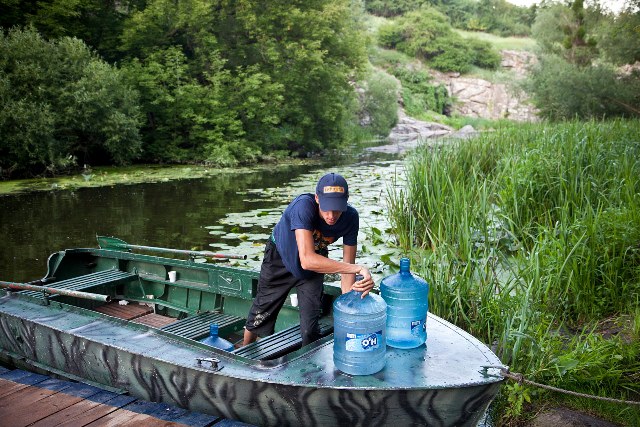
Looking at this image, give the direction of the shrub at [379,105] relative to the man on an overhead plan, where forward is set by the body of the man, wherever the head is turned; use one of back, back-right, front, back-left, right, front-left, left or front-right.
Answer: back-left

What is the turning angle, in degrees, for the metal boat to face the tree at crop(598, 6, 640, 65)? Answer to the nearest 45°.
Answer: approximately 90° to its left

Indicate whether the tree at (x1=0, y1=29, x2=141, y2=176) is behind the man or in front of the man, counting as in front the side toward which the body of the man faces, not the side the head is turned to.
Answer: behind

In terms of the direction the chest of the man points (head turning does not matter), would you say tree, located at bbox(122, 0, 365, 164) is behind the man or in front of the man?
behind

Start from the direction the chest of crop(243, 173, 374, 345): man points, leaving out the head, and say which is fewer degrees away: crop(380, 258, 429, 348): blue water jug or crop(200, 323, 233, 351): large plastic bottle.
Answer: the blue water jug

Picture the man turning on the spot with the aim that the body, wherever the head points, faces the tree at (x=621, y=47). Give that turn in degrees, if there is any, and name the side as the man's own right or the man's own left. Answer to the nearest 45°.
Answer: approximately 90° to the man's own left

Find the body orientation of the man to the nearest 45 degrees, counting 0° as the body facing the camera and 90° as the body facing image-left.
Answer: approximately 315°

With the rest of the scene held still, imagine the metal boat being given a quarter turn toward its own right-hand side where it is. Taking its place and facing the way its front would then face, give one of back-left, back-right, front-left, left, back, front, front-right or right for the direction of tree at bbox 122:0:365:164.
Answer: back-right

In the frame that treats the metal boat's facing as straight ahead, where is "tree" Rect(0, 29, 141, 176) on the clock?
The tree is roughly at 7 o'clock from the metal boat.

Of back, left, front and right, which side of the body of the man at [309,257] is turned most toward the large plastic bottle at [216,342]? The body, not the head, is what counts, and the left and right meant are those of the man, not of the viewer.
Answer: right

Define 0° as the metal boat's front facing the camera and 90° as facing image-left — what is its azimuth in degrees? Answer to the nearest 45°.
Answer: approximately 315°
